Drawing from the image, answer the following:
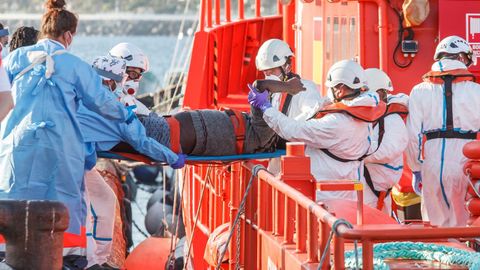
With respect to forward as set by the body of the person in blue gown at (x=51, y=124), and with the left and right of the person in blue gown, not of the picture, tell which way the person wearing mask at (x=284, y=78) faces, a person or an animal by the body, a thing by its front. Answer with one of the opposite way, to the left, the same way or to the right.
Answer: the opposite way

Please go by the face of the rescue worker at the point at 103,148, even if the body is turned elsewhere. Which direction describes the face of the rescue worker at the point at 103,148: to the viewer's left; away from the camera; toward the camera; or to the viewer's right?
to the viewer's right

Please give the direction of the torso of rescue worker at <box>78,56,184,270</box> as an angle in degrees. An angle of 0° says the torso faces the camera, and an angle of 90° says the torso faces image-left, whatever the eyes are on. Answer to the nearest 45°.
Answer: approximately 270°

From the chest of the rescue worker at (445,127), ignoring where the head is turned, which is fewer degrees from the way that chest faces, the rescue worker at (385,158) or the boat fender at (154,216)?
the boat fender

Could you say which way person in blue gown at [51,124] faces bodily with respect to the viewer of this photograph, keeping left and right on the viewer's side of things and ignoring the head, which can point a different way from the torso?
facing away from the viewer and to the right of the viewer
